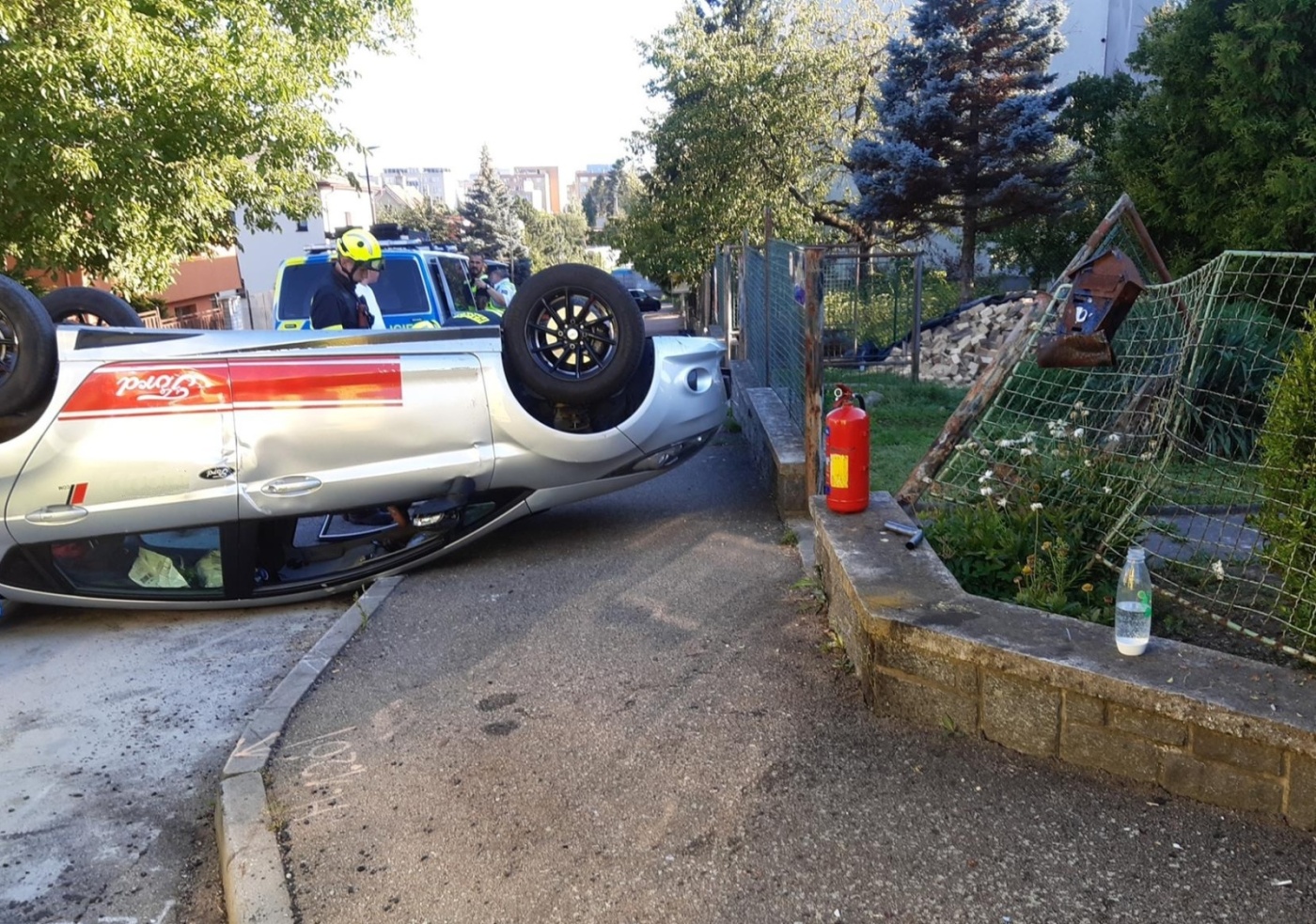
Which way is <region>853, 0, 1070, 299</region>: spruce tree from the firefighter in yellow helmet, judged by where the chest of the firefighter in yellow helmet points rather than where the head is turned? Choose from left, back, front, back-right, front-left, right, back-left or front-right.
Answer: front-left

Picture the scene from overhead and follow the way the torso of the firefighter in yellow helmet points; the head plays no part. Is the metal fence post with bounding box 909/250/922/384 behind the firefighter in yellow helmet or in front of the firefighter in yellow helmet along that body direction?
in front
